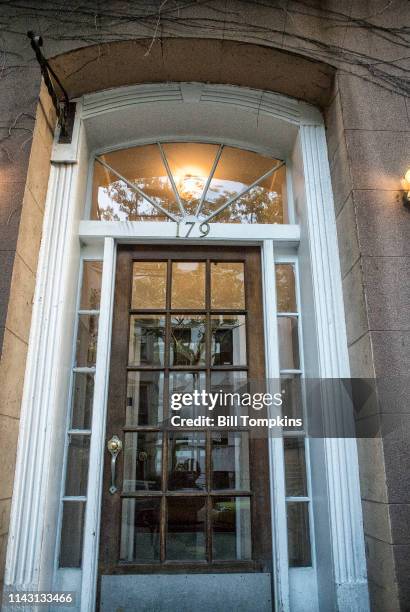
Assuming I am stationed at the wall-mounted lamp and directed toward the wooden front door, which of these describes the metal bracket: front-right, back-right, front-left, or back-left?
front-left

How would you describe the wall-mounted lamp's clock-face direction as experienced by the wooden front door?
The wall-mounted lamp is roughly at 10 o'clock from the wooden front door.

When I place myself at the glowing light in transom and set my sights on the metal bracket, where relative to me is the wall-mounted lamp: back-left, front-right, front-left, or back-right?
back-left

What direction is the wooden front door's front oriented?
toward the camera
